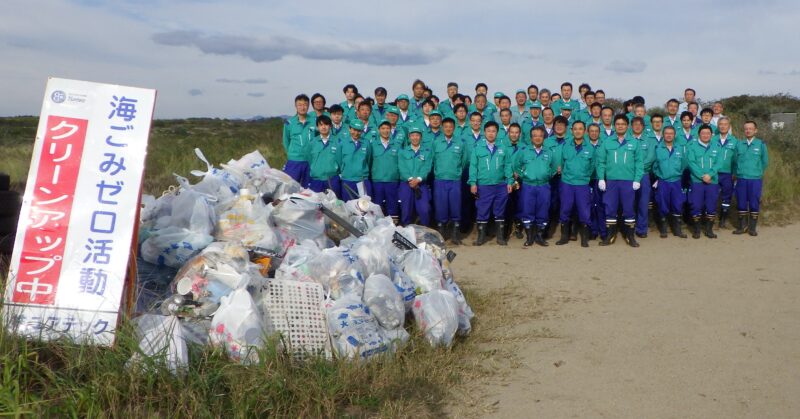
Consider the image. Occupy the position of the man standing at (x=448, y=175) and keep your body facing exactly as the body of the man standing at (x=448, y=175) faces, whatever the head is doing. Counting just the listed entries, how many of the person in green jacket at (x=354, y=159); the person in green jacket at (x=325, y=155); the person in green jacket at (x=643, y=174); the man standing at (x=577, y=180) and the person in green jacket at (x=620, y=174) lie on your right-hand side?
2

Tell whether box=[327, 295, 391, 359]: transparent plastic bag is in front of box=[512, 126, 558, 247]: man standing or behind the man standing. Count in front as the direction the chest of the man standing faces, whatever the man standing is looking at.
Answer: in front

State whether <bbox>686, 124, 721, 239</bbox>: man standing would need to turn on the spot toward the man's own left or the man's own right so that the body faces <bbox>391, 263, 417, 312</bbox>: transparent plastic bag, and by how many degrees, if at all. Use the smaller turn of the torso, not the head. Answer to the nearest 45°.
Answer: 0° — they already face it

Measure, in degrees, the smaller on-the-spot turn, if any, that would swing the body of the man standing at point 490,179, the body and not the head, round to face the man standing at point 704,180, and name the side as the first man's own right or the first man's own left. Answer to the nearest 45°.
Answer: approximately 90° to the first man's own left

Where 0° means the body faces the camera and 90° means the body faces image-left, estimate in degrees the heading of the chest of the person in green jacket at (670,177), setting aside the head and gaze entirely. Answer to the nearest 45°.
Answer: approximately 0°

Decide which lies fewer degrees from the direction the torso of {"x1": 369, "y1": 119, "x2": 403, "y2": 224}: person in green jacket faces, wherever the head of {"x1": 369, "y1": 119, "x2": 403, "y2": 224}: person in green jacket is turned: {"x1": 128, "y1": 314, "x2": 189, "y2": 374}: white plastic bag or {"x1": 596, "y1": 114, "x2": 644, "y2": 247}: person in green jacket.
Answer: the white plastic bag

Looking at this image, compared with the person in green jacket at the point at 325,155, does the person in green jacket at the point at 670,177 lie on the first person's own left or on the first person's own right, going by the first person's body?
on the first person's own left

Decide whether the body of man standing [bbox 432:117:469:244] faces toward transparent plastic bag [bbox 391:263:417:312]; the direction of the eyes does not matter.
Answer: yes

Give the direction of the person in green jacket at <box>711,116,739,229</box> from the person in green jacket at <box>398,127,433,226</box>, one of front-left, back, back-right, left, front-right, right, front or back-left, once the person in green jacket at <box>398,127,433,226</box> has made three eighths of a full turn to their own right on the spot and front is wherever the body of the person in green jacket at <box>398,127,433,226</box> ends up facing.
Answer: back-right
